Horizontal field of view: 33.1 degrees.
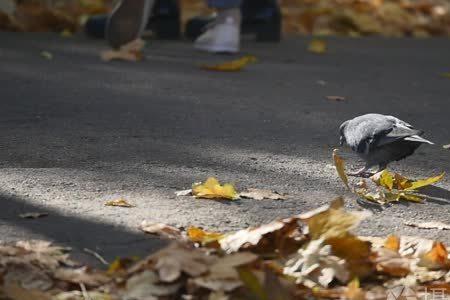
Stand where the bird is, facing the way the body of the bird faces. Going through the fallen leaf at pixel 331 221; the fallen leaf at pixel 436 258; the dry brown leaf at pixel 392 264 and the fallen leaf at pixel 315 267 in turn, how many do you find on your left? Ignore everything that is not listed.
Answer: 4

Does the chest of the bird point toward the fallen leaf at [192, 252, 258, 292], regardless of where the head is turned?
no

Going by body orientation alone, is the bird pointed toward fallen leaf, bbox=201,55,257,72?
no

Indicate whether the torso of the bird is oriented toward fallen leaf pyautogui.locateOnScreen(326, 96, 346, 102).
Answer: no

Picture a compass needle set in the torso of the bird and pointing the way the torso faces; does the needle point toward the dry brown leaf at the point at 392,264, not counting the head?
no

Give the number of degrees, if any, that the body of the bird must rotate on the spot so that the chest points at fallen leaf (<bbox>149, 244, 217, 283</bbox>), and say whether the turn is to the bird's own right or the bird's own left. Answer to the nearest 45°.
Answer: approximately 90° to the bird's own left

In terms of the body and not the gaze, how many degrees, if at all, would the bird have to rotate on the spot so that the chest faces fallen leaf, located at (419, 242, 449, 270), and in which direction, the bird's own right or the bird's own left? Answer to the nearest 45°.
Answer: approximately 90° to the bird's own left

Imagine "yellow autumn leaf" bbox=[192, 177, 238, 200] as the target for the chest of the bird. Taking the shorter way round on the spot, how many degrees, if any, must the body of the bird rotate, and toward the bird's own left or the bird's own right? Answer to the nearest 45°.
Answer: approximately 45° to the bird's own left

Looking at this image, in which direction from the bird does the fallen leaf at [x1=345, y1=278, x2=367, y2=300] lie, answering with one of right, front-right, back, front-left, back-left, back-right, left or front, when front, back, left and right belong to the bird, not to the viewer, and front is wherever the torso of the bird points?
left

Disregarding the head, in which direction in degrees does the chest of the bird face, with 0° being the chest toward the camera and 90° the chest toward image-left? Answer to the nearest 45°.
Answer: approximately 90°

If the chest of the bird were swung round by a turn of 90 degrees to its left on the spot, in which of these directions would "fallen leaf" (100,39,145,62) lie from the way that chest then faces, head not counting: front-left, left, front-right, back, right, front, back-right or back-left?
back-right

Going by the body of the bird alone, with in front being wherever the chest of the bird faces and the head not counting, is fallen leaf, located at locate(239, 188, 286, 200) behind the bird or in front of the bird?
in front

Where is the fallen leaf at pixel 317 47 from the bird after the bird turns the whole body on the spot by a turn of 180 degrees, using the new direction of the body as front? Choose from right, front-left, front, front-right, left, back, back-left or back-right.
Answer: left

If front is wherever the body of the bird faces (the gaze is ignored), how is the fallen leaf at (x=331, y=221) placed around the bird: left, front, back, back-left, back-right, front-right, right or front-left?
left

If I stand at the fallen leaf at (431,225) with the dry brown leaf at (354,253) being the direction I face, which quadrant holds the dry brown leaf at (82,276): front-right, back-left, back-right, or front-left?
front-right

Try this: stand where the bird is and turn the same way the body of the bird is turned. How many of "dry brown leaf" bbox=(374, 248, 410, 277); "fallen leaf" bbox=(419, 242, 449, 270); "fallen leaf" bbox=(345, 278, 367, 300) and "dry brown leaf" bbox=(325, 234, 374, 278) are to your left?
4
